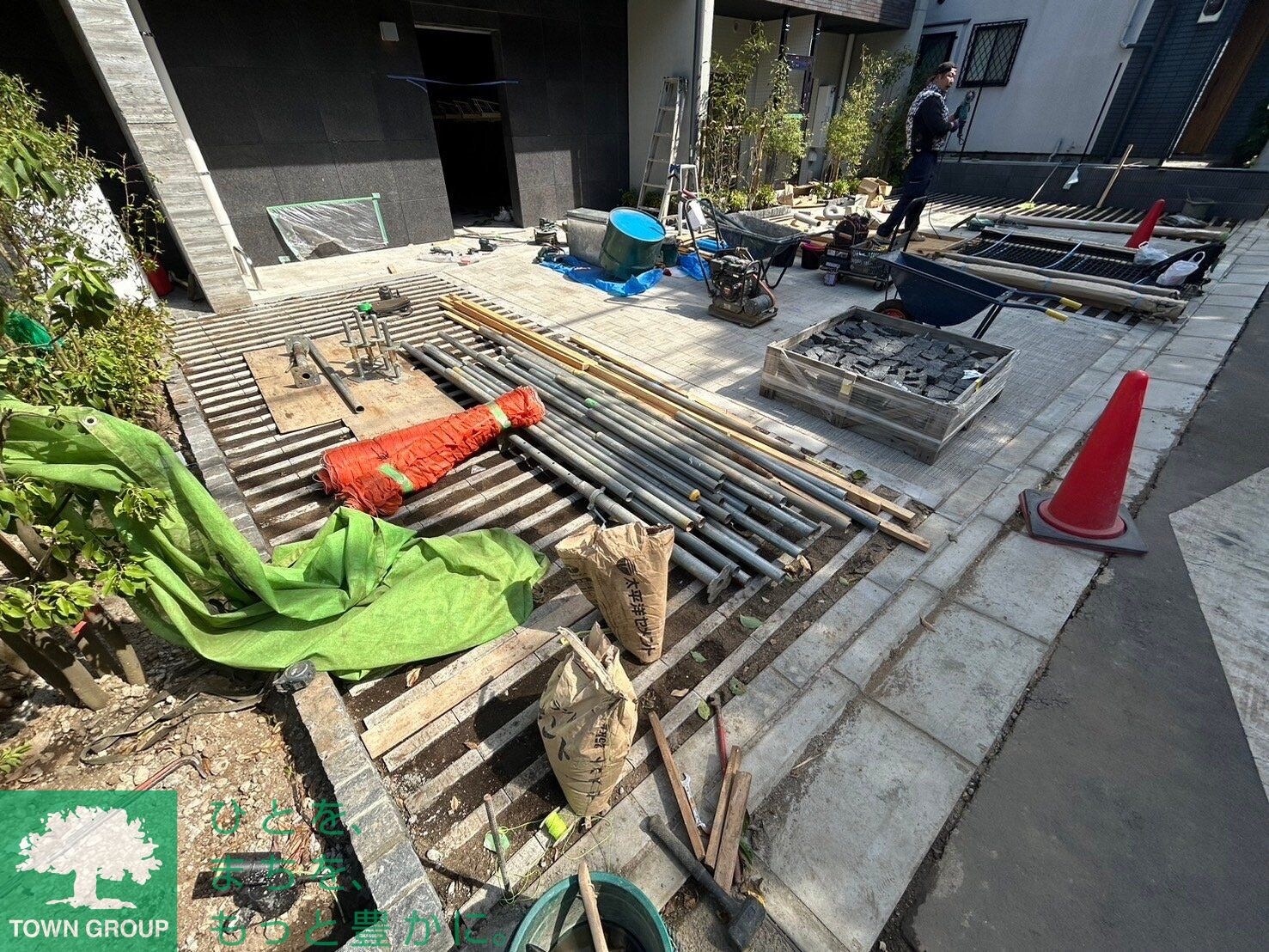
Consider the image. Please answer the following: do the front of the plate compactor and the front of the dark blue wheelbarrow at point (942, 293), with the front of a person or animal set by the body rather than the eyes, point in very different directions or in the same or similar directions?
very different directions

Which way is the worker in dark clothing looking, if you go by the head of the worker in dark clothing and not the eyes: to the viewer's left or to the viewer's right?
to the viewer's right

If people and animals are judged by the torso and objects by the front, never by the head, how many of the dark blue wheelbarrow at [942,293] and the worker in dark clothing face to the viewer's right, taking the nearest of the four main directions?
1

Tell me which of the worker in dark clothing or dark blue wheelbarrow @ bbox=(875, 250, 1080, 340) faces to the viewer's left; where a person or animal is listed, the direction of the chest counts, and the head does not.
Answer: the dark blue wheelbarrow

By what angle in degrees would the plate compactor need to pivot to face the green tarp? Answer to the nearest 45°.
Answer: approximately 45° to its right

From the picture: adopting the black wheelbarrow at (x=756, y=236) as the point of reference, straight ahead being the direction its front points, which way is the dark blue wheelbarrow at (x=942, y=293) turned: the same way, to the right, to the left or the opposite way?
the opposite way

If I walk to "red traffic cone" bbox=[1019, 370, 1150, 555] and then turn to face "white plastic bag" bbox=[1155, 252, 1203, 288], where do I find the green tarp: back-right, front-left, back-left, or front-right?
back-left

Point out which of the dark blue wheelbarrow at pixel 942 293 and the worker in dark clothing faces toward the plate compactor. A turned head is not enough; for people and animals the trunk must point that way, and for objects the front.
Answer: the dark blue wheelbarrow

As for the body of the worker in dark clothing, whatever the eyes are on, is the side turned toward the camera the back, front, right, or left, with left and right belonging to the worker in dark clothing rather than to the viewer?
right

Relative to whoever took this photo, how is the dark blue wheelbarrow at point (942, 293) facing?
facing to the left of the viewer

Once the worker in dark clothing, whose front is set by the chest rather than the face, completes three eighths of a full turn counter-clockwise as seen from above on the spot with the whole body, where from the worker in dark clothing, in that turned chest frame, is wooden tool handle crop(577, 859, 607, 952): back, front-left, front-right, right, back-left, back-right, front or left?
back-left
